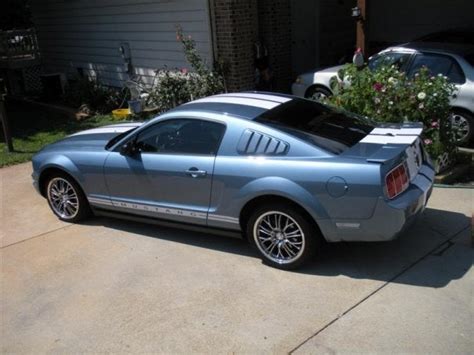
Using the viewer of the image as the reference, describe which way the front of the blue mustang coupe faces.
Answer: facing away from the viewer and to the left of the viewer

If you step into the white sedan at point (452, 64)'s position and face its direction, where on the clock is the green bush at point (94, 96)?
The green bush is roughly at 11 o'clock from the white sedan.

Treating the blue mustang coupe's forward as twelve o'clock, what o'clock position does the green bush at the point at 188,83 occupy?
The green bush is roughly at 1 o'clock from the blue mustang coupe.

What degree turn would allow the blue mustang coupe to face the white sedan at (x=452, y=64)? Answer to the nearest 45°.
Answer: approximately 90° to its right

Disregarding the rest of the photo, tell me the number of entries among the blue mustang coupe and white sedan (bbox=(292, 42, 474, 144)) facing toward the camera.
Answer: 0

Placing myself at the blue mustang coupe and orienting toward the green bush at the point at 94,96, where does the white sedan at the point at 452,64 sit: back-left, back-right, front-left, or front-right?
front-right

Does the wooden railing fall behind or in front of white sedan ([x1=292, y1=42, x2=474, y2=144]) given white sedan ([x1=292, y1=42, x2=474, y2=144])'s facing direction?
in front

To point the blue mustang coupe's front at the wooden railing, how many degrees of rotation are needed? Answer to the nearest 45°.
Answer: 0° — it already faces it

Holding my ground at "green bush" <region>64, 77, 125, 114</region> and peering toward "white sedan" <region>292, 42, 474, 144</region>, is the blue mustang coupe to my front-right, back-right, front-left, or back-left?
front-right

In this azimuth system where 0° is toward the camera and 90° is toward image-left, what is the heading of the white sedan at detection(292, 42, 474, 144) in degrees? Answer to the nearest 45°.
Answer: approximately 135°

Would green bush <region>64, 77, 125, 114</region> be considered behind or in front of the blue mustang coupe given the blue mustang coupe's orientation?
in front
